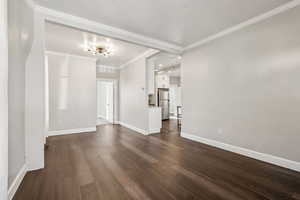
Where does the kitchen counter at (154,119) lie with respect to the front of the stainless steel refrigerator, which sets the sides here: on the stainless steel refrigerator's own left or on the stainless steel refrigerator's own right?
on the stainless steel refrigerator's own right

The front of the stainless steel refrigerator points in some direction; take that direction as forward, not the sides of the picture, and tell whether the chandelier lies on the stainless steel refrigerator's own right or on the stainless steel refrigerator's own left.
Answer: on the stainless steel refrigerator's own right

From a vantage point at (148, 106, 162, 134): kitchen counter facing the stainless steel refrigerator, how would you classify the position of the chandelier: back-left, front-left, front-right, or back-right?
back-left

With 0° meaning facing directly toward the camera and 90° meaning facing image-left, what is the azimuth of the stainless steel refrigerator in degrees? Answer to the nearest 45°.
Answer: approximately 315°
